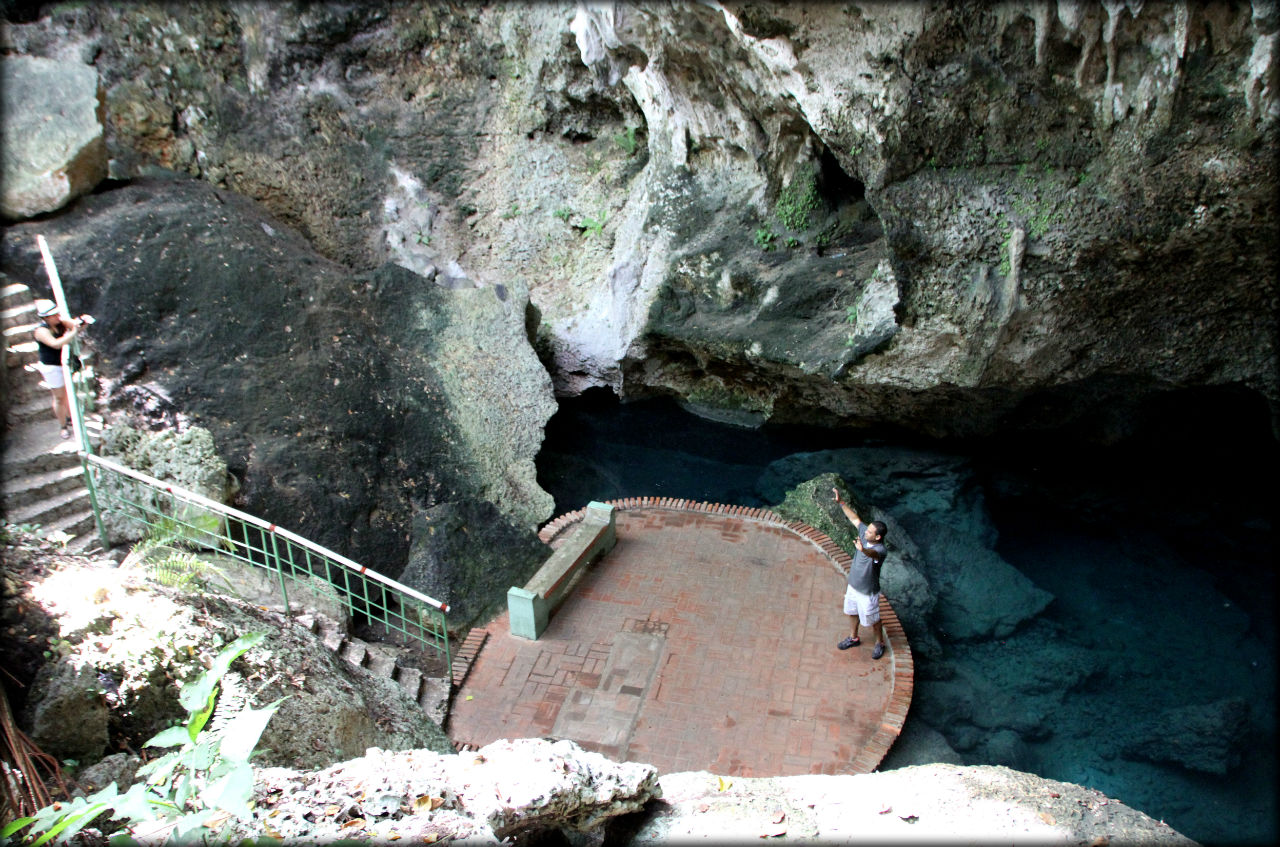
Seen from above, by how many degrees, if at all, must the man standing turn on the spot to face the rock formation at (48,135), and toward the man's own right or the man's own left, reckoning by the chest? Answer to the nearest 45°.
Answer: approximately 45° to the man's own right

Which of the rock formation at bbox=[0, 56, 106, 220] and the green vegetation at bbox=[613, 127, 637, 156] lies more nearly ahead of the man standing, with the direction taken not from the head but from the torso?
the rock formation

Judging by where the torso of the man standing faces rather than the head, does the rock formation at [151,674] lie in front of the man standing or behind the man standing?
in front

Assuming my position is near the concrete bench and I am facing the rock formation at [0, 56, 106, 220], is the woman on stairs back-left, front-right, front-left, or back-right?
front-left

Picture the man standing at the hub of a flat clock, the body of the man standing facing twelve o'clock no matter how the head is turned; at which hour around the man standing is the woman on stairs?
The woman on stairs is roughly at 1 o'clock from the man standing.

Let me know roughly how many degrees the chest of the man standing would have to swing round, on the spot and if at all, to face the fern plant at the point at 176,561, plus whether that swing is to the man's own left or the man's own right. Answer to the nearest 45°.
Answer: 0° — they already face it

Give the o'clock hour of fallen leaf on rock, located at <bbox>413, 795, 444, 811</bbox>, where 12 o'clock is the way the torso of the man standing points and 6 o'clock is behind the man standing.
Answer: The fallen leaf on rock is roughly at 11 o'clock from the man standing.

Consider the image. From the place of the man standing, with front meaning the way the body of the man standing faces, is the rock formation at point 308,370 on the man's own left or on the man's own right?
on the man's own right

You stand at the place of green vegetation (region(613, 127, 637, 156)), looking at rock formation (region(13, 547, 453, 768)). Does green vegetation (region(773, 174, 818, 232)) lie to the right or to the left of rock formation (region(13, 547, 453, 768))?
left

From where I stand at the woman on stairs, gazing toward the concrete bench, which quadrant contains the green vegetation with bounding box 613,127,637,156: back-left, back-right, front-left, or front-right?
front-left
